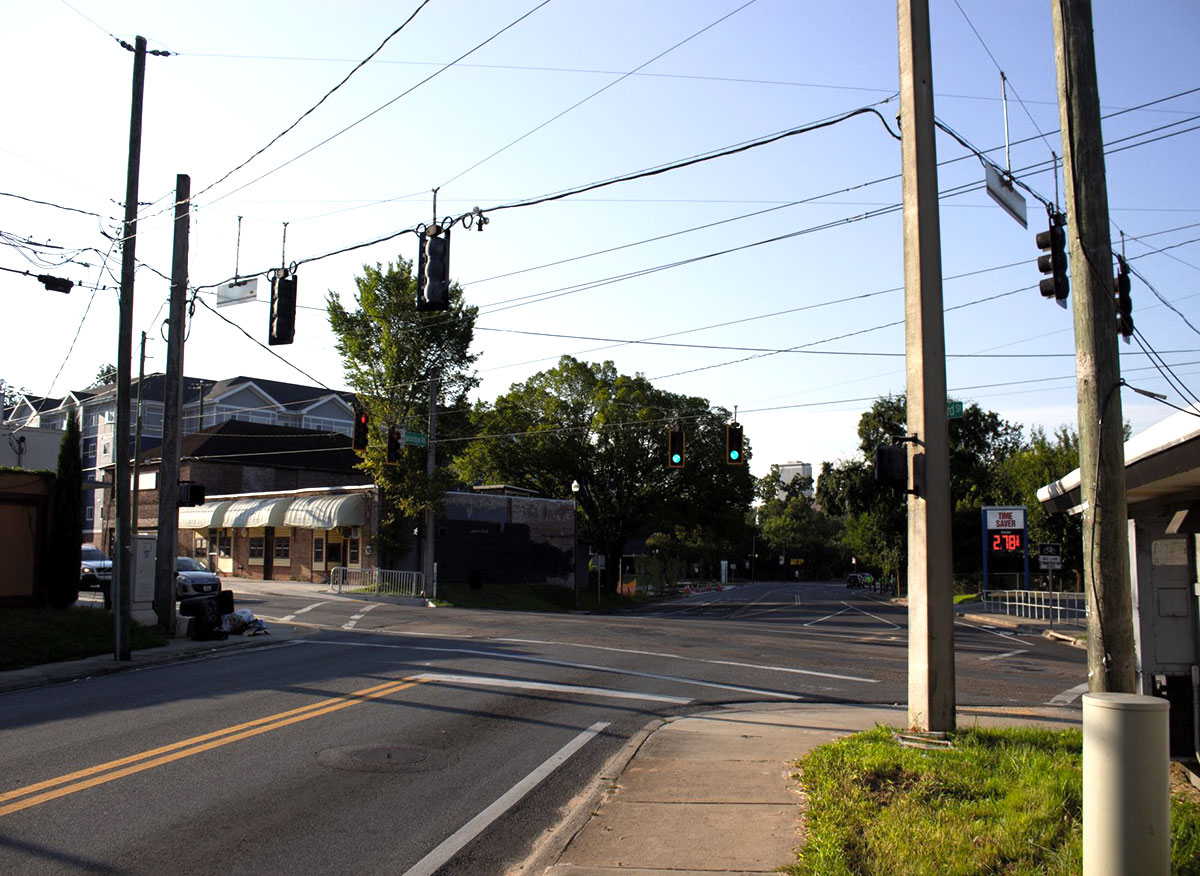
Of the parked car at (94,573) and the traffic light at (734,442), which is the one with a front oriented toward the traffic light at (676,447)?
the parked car

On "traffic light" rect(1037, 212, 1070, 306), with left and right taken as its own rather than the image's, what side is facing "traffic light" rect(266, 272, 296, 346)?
front

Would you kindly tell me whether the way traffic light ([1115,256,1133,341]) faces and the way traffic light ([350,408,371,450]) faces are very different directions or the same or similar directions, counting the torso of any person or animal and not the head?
very different directions

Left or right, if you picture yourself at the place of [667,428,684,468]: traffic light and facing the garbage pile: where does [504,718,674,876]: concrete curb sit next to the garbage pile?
left

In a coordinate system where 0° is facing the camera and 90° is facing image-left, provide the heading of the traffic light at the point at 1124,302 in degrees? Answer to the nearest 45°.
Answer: approximately 90°

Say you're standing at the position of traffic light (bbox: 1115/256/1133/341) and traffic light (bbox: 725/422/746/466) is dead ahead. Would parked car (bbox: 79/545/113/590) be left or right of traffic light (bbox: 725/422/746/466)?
left

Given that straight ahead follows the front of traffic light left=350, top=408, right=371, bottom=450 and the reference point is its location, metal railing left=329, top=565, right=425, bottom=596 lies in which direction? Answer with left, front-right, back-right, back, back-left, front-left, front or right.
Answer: back-left

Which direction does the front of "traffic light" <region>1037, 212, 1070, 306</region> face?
to the viewer's left

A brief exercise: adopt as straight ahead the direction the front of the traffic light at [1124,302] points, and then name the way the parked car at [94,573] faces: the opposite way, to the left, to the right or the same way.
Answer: the opposite way

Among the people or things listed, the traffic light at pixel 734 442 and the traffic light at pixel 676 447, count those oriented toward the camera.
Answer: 2

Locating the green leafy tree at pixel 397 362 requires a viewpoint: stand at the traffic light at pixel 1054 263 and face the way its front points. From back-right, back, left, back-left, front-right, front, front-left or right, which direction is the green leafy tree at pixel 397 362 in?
front-right

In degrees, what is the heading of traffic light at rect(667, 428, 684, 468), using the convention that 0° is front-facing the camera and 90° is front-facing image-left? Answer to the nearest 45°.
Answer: approximately 0°

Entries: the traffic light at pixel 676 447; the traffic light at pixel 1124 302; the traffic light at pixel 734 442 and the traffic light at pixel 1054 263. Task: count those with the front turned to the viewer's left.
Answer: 2

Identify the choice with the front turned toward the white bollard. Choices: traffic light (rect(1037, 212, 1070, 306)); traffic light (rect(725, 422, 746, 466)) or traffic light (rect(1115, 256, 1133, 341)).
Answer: traffic light (rect(725, 422, 746, 466))

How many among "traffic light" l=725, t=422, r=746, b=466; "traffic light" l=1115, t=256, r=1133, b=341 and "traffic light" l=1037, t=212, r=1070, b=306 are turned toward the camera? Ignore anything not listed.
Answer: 1

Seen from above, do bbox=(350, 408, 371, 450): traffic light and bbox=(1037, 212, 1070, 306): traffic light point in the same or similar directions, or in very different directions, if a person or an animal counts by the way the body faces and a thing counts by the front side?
very different directions

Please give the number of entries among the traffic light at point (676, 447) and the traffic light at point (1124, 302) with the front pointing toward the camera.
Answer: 1

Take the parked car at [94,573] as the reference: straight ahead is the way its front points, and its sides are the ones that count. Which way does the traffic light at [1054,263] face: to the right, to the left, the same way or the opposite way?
the opposite way
